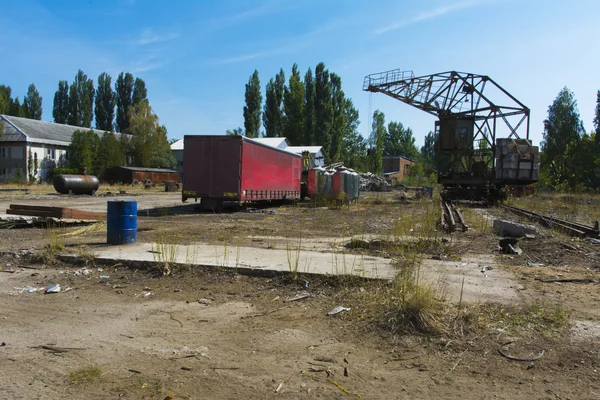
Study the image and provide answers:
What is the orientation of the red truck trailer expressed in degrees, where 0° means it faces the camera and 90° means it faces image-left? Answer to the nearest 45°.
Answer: approximately 225°

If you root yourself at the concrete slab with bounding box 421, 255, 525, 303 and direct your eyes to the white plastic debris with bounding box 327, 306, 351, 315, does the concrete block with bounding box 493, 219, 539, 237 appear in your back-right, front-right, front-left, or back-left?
back-right

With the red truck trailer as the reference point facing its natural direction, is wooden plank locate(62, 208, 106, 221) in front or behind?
behind

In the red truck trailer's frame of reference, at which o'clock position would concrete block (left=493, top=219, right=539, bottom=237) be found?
The concrete block is roughly at 3 o'clock from the red truck trailer.

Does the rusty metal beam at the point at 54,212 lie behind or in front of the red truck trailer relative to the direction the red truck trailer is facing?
behind

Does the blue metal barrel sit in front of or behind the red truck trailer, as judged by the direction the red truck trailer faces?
behind

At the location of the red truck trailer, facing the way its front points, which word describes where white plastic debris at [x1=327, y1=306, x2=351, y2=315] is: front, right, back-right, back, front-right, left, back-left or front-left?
back-right

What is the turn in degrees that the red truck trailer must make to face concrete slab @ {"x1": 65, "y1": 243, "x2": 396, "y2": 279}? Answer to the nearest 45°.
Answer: approximately 135° to its right

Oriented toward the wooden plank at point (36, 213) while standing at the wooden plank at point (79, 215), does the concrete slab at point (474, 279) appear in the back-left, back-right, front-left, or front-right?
back-left
